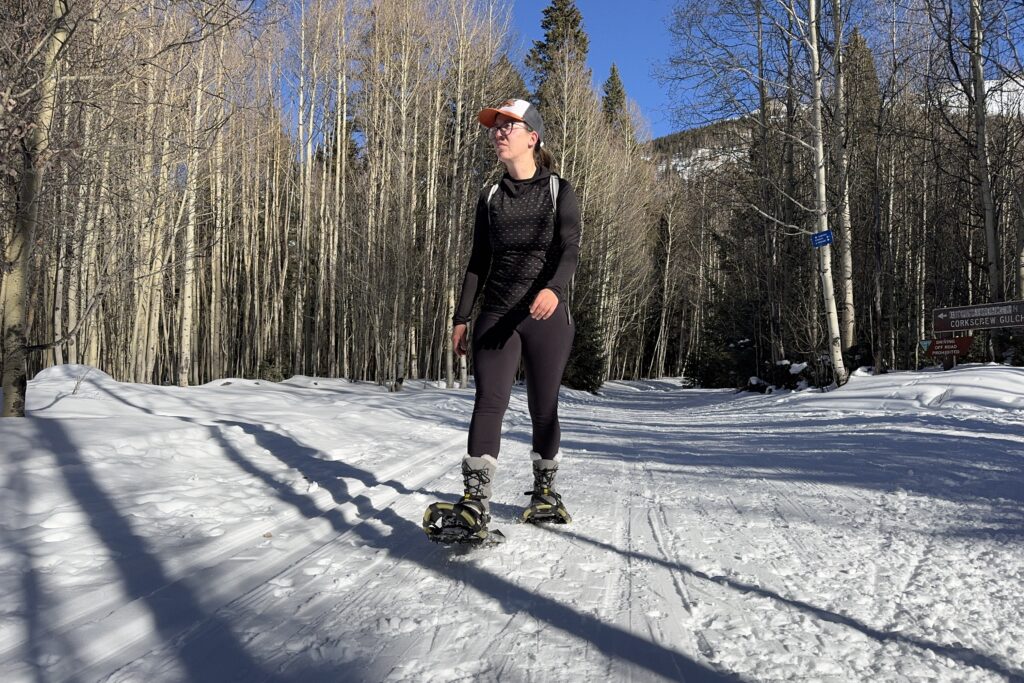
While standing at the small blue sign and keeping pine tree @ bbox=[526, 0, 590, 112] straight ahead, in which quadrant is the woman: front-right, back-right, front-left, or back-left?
back-left

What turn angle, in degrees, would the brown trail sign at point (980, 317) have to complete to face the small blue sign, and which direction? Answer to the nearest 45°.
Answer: approximately 90° to its right

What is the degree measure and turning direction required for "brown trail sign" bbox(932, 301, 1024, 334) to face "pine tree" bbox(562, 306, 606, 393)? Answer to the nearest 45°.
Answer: approximately 135° to its right

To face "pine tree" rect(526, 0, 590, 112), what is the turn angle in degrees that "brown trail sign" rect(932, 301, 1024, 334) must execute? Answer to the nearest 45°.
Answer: approximately 135° to its right

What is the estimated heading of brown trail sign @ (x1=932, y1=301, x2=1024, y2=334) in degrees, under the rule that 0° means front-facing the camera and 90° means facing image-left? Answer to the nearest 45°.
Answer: approximately 0°

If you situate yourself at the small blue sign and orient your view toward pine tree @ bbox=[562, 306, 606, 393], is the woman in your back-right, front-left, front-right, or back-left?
back-left

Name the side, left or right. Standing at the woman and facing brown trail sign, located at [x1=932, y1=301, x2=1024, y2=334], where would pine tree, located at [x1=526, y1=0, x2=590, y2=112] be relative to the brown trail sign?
left

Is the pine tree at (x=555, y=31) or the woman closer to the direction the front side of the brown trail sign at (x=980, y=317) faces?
the woman

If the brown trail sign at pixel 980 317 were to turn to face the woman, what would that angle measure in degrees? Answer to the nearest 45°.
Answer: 0° — it already faces them
